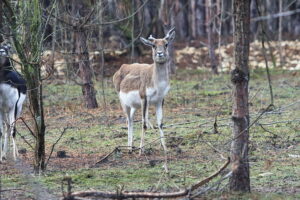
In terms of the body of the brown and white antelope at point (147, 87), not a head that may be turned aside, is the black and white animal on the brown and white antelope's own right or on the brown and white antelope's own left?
on the brown and white antelope's own right

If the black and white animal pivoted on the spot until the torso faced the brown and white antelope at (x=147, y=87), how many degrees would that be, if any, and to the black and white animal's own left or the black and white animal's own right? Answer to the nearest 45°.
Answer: approximately 135° to the black and white animal's own right

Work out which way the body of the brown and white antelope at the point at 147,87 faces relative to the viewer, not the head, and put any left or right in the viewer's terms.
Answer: facing the viewer and to the right of the viewer

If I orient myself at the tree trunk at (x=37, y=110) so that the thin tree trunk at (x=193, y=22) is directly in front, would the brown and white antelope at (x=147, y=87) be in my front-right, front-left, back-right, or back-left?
front-right

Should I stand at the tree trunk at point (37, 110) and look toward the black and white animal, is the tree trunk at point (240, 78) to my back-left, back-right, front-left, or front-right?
back-right

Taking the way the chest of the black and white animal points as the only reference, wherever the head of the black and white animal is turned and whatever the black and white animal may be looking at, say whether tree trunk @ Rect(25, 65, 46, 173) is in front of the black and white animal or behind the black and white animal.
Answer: behind

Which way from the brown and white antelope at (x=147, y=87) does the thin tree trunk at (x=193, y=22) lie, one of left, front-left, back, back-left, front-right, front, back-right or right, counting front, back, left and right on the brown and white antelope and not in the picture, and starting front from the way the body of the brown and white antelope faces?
back-left

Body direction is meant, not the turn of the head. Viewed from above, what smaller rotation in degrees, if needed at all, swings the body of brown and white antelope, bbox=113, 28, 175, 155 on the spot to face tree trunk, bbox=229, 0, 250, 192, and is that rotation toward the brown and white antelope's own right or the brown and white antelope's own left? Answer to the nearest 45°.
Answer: approximately 45° to the brown and white antelope's own right

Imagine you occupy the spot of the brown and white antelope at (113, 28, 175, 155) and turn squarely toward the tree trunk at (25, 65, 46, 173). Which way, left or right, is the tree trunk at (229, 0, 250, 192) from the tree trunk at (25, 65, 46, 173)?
left

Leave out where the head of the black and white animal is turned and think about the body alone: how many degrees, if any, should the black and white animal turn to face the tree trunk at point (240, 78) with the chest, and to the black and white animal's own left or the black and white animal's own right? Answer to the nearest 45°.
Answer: approximately 180°

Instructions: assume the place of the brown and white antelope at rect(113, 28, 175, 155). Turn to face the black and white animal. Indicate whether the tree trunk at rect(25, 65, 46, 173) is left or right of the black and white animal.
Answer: left

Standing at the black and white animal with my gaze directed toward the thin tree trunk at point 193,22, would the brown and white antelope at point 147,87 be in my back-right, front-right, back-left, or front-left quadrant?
front-right
